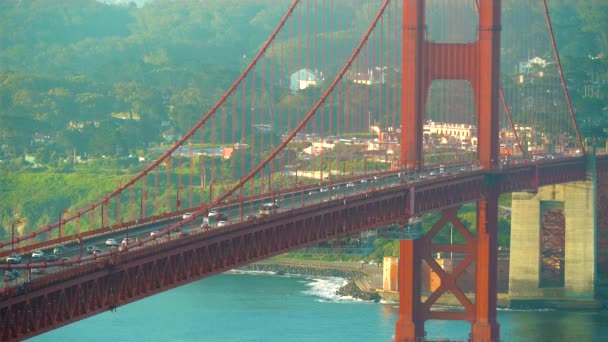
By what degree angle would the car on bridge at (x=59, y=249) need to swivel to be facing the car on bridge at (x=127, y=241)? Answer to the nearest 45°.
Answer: approximately 135° to its left

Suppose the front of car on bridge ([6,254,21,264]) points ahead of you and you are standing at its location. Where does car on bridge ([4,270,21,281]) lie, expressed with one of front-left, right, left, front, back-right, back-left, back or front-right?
front-left

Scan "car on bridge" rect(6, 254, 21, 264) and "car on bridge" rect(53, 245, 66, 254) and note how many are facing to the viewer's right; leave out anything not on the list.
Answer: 0

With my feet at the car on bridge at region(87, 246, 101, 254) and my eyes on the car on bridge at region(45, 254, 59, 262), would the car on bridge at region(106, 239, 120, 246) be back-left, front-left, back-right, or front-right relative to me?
back-right

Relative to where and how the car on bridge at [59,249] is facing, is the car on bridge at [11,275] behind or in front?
in front

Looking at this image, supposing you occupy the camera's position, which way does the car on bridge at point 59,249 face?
facing the viewer and to the left of the viewer
